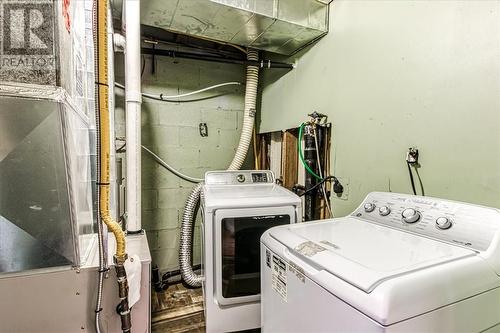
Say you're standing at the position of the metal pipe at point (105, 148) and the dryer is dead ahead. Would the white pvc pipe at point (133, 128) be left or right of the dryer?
left

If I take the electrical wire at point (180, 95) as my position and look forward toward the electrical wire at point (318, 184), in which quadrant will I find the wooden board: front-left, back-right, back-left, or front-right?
front-left

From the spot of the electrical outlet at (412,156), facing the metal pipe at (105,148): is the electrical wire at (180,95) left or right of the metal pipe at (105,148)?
right

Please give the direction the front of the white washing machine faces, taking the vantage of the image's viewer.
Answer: facing the viewer and to the left of the viewer

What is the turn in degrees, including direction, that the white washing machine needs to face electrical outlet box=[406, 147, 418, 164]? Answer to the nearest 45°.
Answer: approximately 135° to its right

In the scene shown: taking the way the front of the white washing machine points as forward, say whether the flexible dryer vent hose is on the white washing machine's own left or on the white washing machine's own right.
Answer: on the white washing machine's own right

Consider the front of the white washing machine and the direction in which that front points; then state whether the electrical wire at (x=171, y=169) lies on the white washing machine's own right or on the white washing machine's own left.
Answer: on the white washing machine's own right

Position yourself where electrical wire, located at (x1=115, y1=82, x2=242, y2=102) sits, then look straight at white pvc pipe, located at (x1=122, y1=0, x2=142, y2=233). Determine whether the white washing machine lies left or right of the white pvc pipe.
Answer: left

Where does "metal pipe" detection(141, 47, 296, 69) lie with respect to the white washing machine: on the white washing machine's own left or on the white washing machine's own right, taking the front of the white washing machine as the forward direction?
on the white washing machine's own right

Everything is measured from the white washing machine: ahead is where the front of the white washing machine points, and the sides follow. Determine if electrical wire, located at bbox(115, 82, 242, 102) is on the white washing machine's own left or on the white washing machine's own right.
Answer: on the white washing machine's own right
